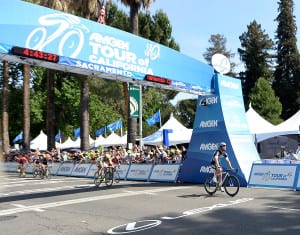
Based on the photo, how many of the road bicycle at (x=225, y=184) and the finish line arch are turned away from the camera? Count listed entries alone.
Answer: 0

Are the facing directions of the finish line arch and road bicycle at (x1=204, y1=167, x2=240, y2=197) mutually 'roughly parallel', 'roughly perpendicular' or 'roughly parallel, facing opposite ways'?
roughly parallel
